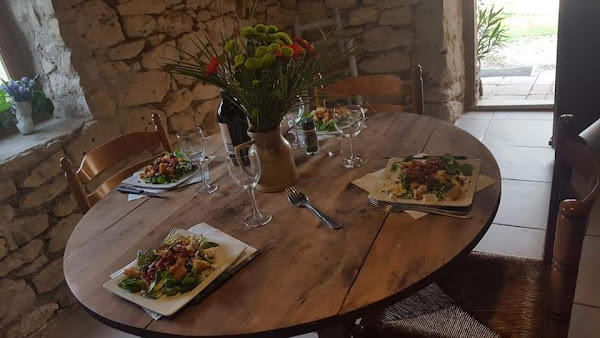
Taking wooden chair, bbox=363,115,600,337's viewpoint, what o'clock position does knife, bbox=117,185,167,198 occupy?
The knife is roughly at 12 o'clock from the wooden chair.

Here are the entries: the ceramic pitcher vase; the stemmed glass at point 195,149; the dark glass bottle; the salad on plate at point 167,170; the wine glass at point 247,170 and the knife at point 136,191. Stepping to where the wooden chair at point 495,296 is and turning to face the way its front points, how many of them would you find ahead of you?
6

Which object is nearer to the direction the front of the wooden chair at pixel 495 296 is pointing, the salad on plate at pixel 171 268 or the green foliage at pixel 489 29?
the salad on plate

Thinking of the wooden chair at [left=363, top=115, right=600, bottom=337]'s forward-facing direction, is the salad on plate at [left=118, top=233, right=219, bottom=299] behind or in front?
in front

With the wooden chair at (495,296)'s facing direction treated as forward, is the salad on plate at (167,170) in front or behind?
in front

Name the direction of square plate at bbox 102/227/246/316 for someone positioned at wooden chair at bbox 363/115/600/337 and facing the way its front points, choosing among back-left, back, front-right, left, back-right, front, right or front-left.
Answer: front-left

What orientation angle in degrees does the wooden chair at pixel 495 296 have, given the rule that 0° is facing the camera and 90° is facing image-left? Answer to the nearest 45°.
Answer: approximately 90°

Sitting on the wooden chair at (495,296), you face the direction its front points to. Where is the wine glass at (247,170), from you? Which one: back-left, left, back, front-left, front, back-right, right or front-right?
front

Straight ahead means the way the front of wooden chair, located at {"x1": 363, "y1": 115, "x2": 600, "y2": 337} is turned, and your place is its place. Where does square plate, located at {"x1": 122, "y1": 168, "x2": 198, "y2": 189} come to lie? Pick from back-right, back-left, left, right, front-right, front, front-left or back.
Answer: front

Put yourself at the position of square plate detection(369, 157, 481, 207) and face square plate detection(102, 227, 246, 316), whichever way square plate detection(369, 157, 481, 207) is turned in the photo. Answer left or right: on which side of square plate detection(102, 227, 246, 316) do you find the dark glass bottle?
right

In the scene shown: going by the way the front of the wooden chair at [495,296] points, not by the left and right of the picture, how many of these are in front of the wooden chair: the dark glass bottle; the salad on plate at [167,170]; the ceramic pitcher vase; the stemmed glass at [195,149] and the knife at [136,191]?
5

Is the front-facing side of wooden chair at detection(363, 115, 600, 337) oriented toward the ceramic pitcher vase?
yes
